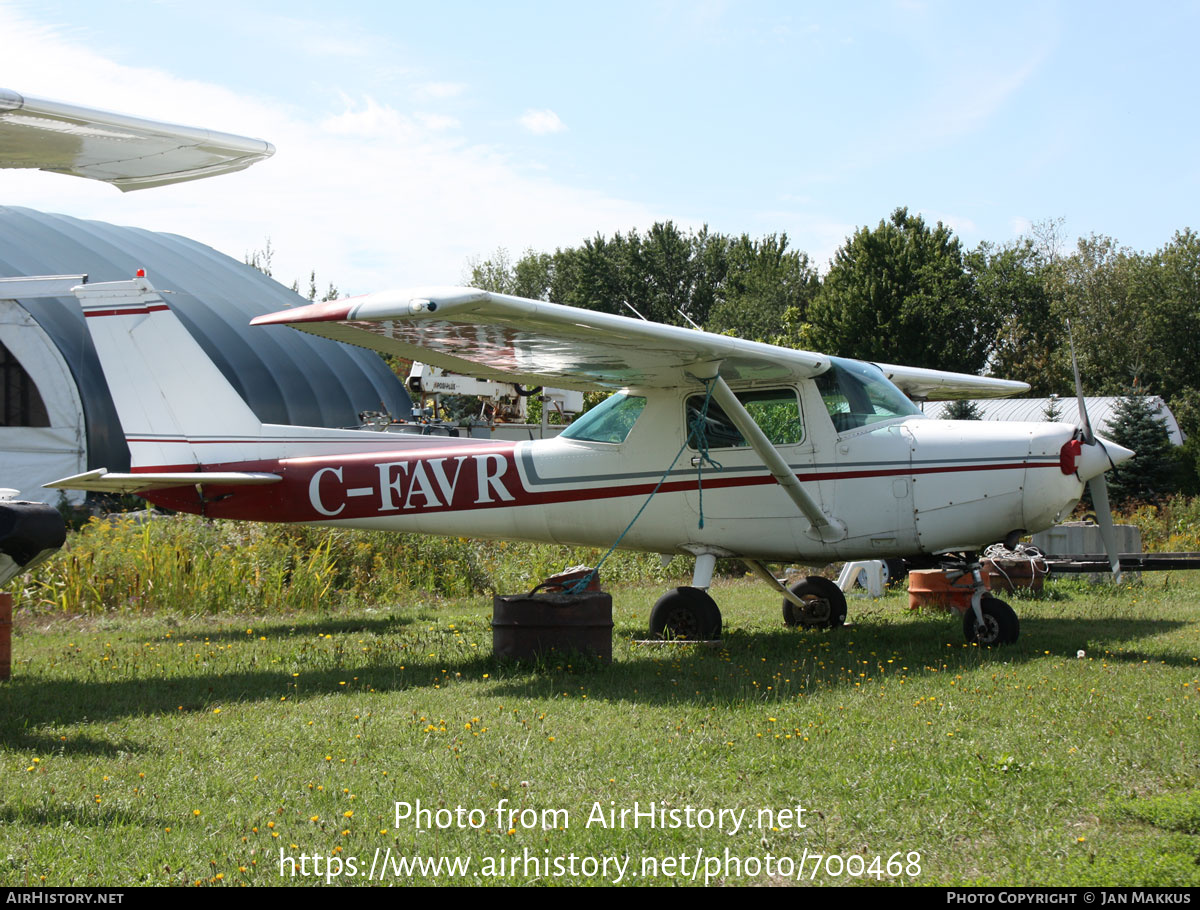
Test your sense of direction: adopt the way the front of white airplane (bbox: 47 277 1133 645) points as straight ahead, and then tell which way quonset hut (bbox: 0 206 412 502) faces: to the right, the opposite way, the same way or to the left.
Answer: to the right

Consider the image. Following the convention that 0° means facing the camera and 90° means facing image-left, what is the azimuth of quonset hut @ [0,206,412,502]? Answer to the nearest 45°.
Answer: approximately 45°

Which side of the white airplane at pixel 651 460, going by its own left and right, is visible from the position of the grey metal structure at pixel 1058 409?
left

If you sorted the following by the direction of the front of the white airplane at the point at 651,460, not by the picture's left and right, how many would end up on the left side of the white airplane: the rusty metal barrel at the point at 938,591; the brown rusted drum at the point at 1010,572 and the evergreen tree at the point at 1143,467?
3

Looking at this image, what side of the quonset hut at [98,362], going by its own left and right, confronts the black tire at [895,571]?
left

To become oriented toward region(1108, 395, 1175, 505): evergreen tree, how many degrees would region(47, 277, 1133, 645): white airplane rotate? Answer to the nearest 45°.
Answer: approximately 90° to its left

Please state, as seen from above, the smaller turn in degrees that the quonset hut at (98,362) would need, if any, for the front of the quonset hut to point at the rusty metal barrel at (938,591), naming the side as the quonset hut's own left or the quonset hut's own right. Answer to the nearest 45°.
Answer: approximately 90° to the quonset hut's own left

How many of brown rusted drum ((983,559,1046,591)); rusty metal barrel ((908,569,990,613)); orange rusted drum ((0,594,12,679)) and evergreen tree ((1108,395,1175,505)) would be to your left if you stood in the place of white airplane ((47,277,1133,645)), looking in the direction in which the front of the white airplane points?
3

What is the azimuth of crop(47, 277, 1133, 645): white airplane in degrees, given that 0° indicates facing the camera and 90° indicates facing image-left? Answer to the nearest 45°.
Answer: approximately 315°

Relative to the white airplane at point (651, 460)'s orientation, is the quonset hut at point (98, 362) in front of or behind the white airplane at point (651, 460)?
behind

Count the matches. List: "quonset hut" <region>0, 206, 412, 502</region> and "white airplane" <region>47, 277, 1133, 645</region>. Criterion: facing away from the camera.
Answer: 0

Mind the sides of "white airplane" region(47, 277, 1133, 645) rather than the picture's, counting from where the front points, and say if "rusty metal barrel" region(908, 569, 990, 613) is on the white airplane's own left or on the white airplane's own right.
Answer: on the white airplane's own left

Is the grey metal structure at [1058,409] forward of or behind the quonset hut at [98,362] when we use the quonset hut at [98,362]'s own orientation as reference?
behind
